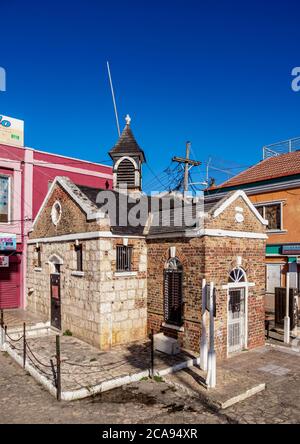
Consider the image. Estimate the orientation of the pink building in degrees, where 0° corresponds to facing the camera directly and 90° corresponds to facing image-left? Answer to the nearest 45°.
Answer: approximately 315°

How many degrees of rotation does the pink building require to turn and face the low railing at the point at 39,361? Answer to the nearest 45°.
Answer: approximately 45° to its right

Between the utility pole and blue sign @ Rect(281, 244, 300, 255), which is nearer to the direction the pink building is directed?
the blue sign
